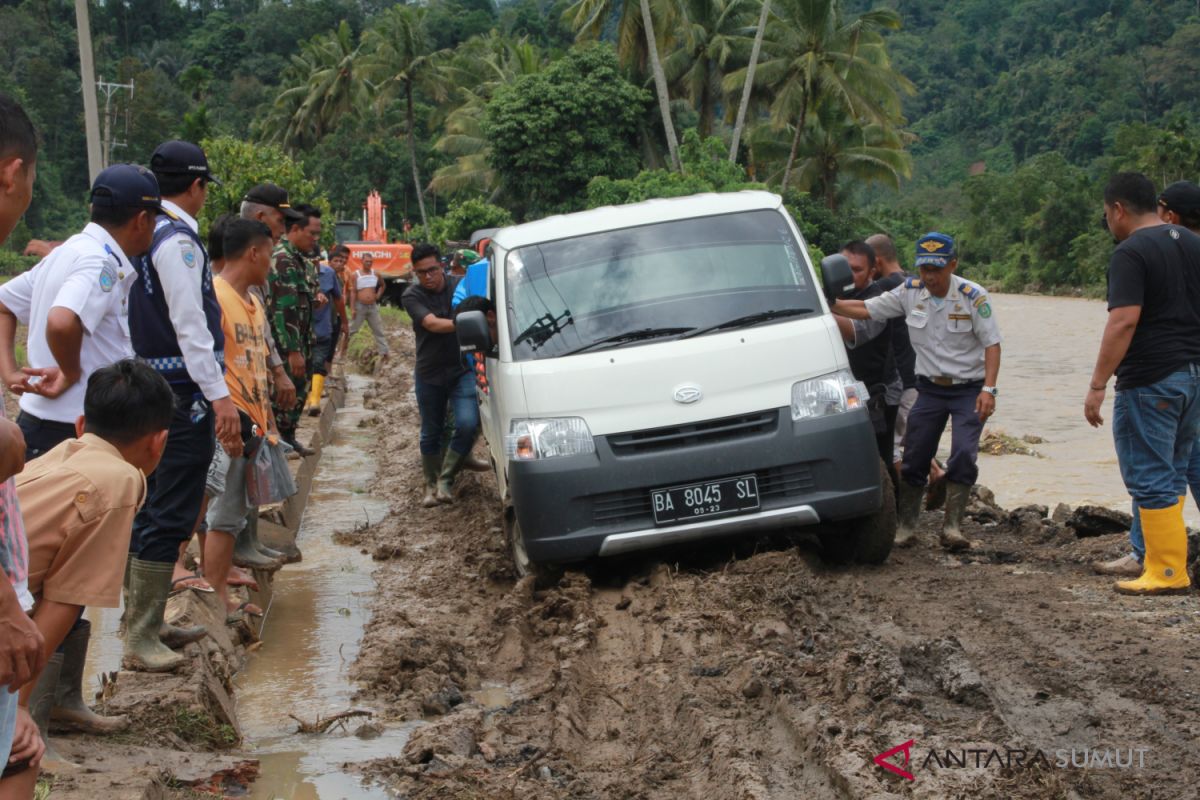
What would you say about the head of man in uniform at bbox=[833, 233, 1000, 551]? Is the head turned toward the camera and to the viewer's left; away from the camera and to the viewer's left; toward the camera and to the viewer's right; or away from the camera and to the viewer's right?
toward the camera and to the viewer's left

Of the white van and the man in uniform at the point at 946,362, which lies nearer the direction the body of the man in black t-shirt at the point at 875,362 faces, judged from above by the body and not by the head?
the white van

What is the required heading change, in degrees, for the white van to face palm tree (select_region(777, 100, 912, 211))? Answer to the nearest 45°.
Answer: approximately 180°

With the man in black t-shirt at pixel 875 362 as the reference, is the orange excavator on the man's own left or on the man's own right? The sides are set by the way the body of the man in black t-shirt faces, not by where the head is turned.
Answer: on the man's own right

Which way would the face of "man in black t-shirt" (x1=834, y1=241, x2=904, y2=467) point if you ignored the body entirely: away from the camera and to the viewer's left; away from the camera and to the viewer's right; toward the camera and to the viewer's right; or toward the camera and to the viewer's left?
toward the camera and to the viewer's left

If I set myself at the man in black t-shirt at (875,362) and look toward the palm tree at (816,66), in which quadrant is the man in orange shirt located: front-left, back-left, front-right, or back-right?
back-left

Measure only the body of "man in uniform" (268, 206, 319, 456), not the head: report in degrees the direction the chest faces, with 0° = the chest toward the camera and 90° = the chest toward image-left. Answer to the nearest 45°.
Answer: approximately 270°

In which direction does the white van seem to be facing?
toward the camera

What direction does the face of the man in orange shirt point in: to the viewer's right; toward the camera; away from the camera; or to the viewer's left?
to the viewer's right
